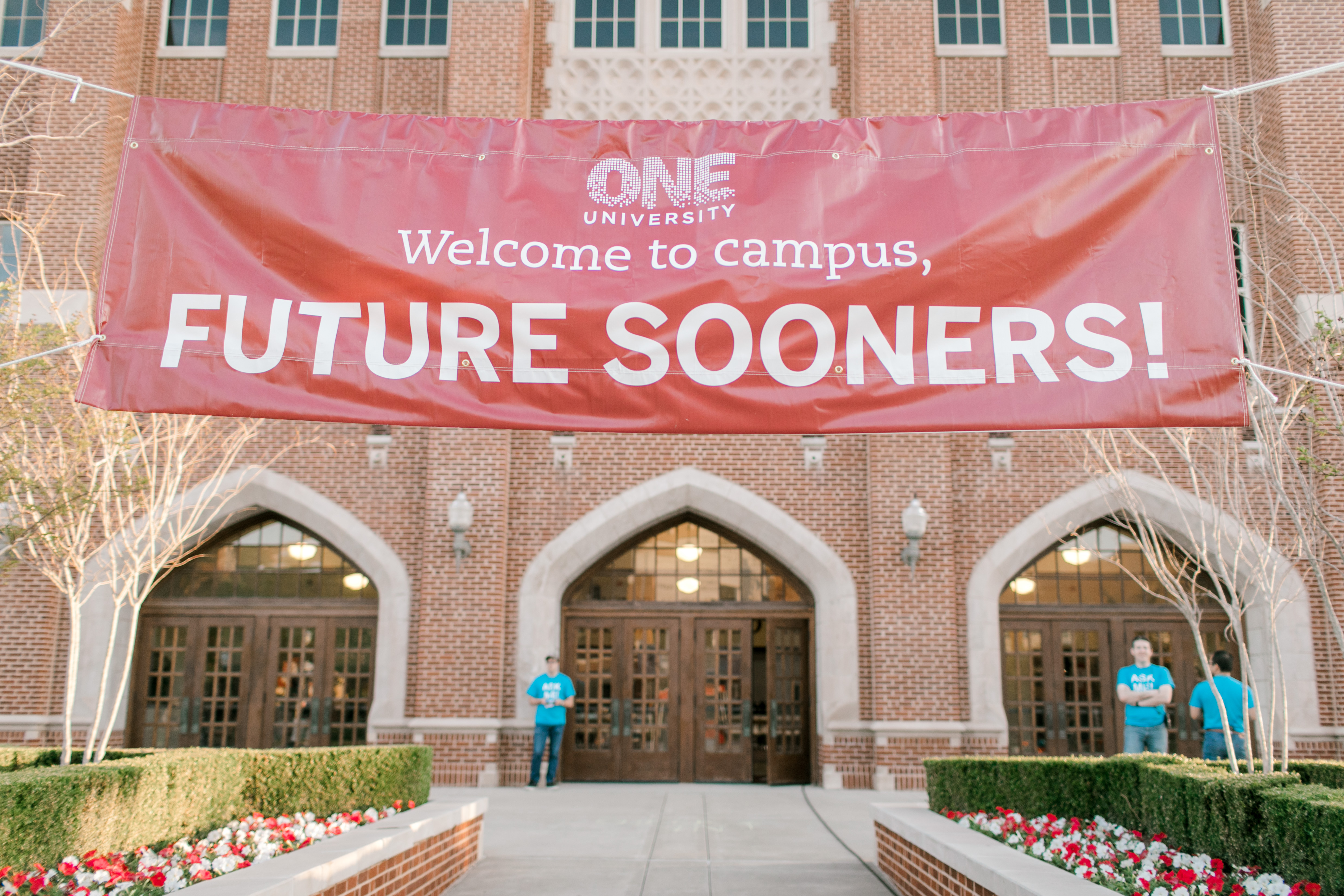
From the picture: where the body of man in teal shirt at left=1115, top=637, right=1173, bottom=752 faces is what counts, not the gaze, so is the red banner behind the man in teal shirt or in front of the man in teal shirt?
in front

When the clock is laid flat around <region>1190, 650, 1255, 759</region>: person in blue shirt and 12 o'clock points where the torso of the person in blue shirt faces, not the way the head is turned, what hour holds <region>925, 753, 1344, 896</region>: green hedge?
The green hedge is roughly at 6 o'clock from the person in blue shirt.

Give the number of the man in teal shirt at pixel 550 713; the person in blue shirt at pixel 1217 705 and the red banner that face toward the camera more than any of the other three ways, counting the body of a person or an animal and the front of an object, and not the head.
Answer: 2

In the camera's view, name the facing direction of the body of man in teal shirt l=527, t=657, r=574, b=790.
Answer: toward the camera

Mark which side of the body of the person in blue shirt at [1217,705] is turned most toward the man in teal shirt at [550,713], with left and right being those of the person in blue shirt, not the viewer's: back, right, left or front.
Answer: left

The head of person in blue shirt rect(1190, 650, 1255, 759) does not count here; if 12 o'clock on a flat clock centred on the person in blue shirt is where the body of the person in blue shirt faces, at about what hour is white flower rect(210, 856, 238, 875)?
The white flower is roughly at 7 o'clock from the person in blue shirt.

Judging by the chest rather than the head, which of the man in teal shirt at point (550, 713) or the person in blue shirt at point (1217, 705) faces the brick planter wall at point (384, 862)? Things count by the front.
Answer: the man in teal shirt

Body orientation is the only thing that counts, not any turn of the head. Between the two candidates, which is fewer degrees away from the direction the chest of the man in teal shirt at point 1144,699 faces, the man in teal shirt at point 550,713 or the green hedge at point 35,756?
the green hedge

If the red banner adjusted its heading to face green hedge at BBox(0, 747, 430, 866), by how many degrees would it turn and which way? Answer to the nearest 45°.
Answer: approximately 135° to its right

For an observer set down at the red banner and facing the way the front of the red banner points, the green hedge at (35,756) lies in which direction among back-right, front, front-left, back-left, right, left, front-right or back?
back-right

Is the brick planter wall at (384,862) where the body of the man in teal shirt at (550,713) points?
yes

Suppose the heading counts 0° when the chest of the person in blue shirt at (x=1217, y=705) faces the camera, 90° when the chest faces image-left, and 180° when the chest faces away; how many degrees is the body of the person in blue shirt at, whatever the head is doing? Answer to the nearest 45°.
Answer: approximately 180°

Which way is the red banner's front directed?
toward the camera
